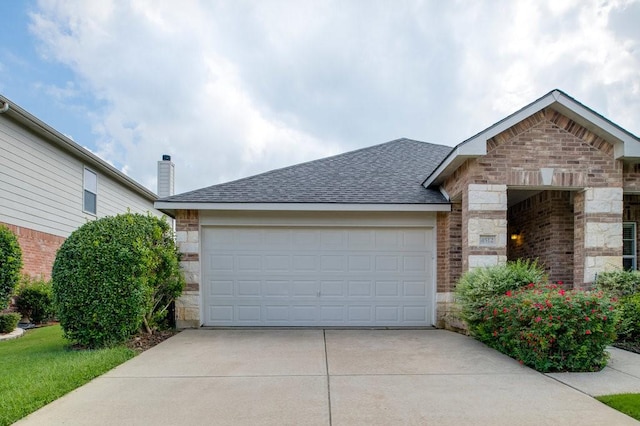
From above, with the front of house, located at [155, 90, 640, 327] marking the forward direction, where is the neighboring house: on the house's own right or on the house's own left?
on the house's own right

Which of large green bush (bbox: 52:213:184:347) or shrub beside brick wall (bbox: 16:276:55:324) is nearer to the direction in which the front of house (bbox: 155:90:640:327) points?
the large green bush

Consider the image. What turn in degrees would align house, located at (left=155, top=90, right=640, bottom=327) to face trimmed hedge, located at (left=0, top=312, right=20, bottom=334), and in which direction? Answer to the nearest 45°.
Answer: approximately 90° to its right

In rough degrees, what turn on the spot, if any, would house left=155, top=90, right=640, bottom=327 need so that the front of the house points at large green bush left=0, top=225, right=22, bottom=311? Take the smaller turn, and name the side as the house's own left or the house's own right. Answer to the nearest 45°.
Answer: approximately 90° to the house's own right

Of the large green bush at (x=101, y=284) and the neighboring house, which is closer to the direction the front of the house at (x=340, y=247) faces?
the large green bush

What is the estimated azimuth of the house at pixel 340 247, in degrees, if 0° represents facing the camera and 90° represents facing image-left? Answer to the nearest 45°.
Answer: approximately 0°

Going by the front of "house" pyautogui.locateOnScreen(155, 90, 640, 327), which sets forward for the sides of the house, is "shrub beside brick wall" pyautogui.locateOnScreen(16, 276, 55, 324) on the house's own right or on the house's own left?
on the house's own right
